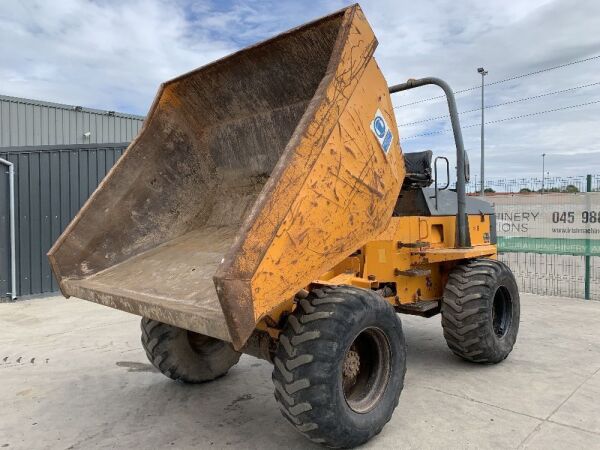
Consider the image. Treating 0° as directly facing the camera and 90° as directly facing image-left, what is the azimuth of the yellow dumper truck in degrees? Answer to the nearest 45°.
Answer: approximately 45°

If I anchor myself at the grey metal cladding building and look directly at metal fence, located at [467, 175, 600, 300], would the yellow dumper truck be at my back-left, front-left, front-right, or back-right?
front-right

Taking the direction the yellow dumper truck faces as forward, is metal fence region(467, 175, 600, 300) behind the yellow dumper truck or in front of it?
behind

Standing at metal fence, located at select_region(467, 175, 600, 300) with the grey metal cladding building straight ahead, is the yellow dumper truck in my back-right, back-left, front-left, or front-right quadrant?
front-left

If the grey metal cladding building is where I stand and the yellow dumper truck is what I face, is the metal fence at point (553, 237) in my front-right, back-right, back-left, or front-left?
front-left

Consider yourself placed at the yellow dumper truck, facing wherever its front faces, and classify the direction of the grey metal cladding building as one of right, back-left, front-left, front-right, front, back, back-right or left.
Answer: right
